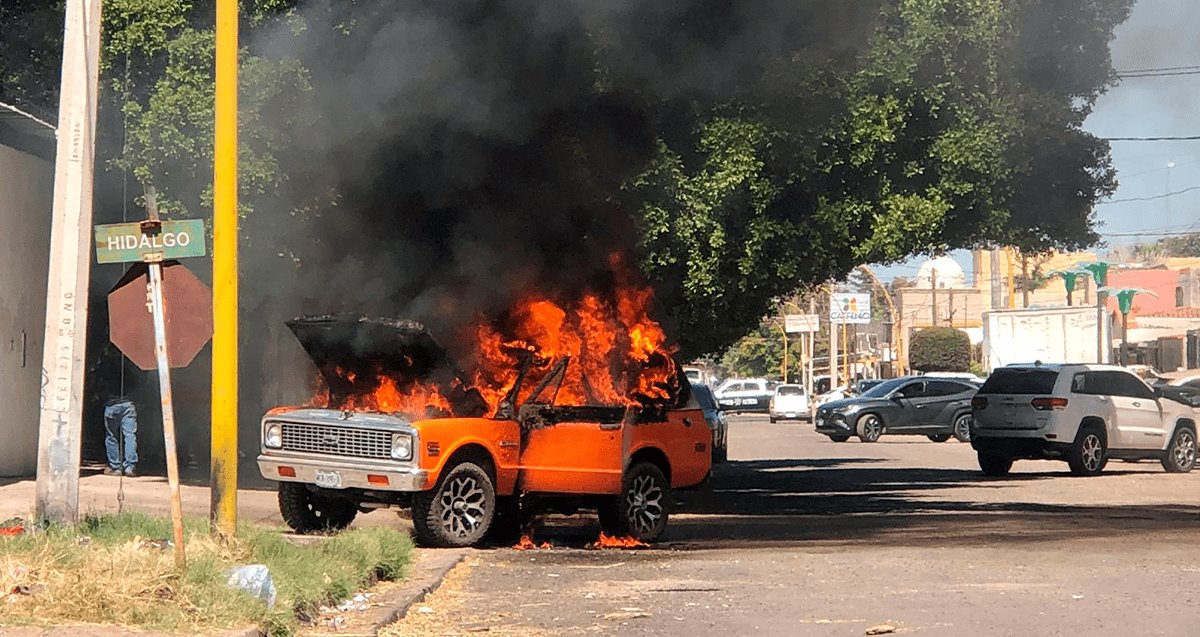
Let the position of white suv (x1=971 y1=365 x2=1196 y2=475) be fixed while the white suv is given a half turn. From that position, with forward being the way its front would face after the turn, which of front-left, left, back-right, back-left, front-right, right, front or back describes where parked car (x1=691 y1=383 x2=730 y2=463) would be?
front-right

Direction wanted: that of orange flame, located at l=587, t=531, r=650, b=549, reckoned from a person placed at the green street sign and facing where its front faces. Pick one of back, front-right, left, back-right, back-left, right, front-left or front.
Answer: back-left

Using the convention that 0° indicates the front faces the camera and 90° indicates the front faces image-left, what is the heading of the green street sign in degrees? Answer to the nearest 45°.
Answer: approximately 0°

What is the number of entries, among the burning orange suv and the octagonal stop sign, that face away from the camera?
1

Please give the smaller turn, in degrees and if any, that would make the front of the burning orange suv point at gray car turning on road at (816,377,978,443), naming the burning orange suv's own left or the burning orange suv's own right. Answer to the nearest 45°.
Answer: approximately 180°

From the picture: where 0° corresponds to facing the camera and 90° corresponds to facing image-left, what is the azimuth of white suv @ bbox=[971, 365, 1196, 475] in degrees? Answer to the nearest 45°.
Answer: approximately 225°

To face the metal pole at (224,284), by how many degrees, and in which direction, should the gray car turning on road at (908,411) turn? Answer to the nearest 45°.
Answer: approximately 45° to its left

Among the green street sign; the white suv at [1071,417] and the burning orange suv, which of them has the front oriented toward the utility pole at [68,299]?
the burning orange suv

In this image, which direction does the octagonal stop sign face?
away from the camera
